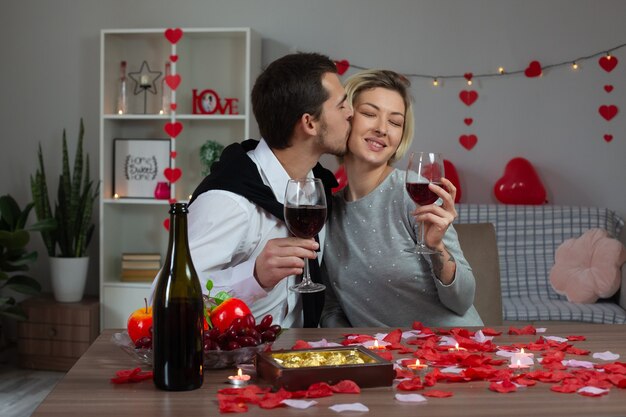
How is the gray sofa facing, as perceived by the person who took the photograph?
facing the viewer

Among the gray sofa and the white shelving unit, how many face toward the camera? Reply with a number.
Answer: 2

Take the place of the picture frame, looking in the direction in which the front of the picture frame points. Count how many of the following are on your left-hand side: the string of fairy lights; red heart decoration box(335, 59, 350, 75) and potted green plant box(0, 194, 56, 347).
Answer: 2

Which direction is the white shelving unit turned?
toward the camera

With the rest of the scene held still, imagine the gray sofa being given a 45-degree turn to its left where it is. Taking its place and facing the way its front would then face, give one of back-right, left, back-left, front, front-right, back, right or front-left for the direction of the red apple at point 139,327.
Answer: front-right

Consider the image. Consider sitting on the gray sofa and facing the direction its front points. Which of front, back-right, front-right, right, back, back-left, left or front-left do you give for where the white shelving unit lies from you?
right

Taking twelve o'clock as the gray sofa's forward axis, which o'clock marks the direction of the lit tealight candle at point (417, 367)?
The lit tealight candle is roughly at 12 o'clock from the gray sofa.

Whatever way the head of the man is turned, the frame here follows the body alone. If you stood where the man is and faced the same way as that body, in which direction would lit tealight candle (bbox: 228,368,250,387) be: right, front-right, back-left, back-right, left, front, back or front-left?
front-right

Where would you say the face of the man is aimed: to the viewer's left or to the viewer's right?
to the viewer's right

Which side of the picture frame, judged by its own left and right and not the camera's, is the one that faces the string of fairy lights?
left

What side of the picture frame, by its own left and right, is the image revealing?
front

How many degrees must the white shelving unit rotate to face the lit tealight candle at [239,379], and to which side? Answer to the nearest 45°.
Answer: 0° — it already faces it

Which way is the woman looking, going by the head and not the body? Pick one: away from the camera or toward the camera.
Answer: toward the camera

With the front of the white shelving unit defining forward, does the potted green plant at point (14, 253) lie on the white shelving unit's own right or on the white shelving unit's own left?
on the white shelving unit's own right

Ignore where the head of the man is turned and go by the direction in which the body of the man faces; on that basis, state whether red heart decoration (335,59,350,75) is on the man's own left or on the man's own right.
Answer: on the man's own left

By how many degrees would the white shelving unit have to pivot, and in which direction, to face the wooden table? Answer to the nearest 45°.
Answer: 0° — it already faces it

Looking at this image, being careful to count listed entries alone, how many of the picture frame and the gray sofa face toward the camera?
2
